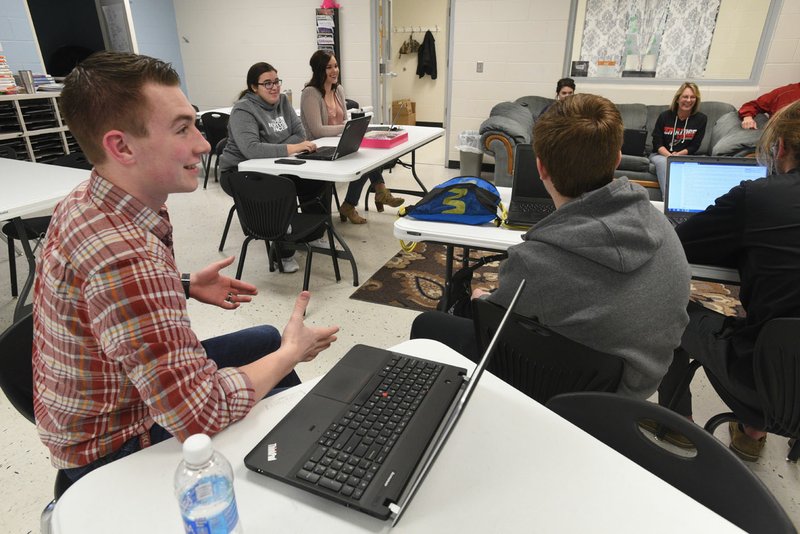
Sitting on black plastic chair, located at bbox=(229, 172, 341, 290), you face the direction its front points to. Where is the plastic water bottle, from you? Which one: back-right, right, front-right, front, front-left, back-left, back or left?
back-right

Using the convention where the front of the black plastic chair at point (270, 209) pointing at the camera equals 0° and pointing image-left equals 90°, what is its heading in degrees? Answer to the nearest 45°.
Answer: approximately 225°

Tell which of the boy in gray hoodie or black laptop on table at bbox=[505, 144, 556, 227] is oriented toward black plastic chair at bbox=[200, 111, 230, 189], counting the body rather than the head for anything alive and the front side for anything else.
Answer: the boy in gray hoodie

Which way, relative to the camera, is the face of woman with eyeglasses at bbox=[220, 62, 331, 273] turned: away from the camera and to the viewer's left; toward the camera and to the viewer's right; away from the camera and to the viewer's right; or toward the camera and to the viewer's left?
toward the camera and to the viewer's right

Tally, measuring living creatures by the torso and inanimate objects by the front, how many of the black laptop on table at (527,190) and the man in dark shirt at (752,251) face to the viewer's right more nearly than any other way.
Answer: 0

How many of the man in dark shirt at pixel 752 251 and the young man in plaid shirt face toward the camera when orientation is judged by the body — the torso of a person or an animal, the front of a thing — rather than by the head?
0

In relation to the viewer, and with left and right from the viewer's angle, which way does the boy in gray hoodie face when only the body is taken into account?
facing away from the viewer and to the left of the viewer

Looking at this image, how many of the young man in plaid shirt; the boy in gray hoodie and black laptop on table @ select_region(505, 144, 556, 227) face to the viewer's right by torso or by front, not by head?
1

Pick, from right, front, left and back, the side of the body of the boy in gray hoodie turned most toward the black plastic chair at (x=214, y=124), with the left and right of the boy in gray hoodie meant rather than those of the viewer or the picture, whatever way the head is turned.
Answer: front

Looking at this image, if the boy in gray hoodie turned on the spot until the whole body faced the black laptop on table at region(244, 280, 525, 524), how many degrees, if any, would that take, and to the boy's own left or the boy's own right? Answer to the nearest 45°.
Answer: approximately 90° to the boy's own left

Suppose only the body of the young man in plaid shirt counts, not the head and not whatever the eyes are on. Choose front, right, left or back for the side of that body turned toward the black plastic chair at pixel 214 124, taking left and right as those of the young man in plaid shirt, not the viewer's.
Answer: left

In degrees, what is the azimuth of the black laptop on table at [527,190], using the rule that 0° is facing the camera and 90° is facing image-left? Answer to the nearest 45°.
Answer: approximately 0°

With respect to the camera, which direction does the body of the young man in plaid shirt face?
to the viewer's right

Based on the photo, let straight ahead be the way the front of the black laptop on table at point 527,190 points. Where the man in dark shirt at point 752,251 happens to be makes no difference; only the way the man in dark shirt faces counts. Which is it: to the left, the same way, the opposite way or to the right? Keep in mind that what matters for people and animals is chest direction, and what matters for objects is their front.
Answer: the opposite way

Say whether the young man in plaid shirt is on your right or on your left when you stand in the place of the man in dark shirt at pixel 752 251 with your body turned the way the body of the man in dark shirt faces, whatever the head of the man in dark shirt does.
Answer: on your left

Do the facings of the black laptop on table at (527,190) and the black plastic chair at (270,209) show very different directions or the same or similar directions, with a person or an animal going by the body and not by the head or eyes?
very different directions
